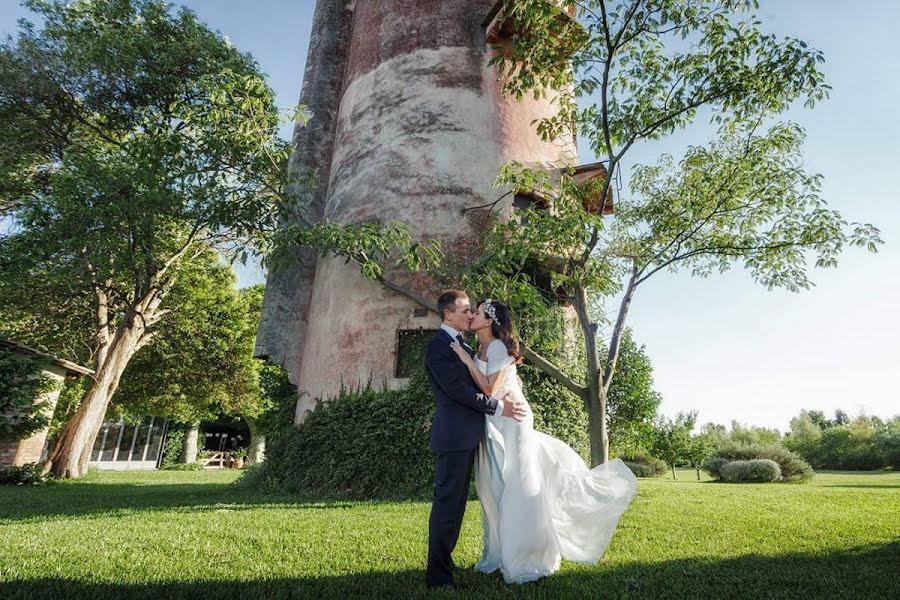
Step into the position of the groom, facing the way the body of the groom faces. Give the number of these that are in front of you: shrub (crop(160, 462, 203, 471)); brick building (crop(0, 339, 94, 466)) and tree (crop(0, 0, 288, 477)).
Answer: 0

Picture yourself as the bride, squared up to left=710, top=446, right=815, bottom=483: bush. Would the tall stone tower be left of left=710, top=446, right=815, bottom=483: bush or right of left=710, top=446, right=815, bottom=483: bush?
left

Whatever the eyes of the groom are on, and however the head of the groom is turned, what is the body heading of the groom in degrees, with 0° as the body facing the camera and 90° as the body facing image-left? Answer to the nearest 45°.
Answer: approximately 270°

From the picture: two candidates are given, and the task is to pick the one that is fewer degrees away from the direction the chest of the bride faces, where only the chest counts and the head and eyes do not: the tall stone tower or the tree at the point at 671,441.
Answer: the tall stone tower

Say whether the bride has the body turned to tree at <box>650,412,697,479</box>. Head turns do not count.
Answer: no

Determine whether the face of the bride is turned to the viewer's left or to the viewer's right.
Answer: to the viewer's left

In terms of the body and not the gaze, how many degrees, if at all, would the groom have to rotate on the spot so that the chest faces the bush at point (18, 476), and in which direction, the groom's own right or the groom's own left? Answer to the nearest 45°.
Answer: approximately 135° to the groom's own left

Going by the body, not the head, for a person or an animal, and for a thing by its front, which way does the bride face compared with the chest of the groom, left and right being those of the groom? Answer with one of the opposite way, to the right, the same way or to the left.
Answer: the opposite way

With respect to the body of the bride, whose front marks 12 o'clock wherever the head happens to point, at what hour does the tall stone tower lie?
The tall stone tower is roughly at 2 o'clock from the bride.

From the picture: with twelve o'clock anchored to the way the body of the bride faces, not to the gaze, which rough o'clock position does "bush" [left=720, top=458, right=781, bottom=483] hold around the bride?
The bush is roughly at 4 o'clock from the bride.

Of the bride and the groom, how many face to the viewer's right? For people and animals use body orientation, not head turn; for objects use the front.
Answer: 1

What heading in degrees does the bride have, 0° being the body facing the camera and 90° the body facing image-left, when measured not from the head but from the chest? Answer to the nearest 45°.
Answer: approximately 90°

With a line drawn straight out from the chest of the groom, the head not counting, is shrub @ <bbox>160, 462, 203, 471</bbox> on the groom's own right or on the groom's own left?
on the groom's own left

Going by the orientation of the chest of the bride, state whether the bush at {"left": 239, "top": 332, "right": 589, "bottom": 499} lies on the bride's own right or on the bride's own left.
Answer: on the bride's own right

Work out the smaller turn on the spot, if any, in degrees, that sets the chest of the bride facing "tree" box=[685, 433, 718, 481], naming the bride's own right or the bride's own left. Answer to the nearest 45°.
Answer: approximately 90° to the bride's own right

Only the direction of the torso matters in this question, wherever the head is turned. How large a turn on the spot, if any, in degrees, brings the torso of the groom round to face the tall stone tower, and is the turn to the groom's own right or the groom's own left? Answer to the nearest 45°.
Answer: approximately 90° to the groom's own left
